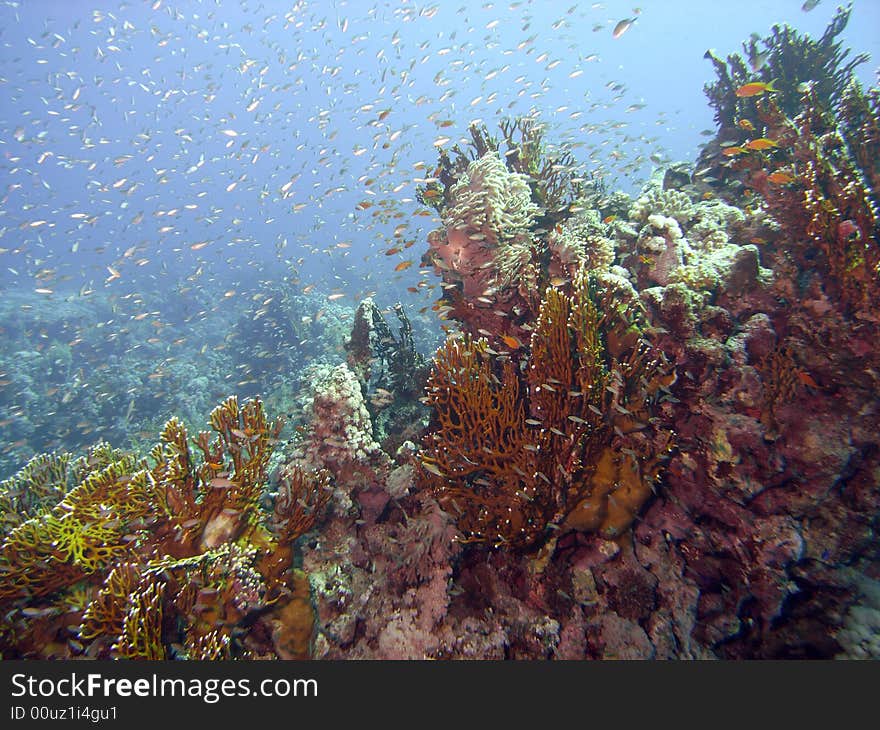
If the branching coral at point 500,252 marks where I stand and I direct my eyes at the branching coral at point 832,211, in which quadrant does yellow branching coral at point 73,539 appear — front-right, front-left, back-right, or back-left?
back-right

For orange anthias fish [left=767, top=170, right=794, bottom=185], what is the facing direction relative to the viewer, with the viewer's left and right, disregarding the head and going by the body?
facing to the left of the viewer

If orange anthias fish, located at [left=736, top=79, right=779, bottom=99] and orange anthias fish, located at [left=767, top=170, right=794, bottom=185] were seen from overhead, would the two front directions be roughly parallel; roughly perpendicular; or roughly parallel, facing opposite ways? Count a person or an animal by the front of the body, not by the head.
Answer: roughly parallel

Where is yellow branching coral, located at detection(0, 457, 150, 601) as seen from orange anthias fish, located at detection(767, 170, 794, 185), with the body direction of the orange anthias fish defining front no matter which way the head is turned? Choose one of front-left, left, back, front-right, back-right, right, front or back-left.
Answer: front-left

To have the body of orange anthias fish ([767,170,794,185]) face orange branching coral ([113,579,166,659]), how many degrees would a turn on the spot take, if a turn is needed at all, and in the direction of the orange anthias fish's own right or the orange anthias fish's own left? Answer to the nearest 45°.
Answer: approximately 45° to the orange anthias fish's own left

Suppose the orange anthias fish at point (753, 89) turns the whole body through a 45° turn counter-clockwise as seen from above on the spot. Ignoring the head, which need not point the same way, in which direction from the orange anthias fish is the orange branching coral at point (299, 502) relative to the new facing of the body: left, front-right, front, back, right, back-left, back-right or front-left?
front

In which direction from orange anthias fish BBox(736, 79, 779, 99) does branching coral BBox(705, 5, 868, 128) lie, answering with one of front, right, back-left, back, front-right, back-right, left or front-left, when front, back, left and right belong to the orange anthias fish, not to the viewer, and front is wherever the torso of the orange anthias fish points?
right

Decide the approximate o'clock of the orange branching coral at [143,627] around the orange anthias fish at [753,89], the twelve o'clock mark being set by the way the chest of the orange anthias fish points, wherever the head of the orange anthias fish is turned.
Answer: The orange branching coral is roughly at 10 o'clock from the orange anthias fish.

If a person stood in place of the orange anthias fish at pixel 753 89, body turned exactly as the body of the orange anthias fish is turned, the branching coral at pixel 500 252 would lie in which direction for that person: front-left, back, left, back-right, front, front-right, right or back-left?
front-left

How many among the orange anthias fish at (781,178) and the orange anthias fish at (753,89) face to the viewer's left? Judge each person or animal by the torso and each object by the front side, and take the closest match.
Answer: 2

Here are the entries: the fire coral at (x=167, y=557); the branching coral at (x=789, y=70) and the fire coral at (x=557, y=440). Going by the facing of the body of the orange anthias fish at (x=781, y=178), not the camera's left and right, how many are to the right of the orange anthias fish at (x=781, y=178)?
1

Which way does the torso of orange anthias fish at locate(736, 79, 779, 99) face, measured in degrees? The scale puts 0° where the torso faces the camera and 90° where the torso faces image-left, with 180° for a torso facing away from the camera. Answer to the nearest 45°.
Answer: approximately 90°
